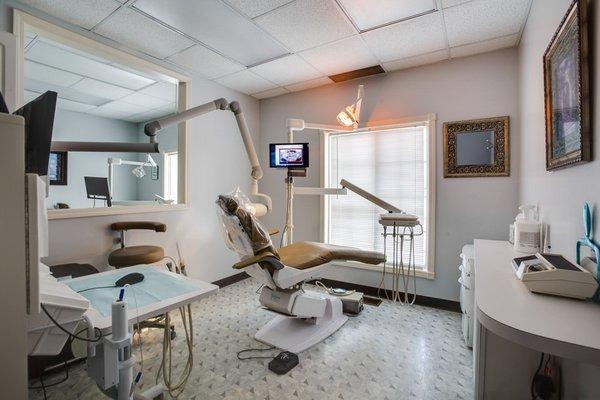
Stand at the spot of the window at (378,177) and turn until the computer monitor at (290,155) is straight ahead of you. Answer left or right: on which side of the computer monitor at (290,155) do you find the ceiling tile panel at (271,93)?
right

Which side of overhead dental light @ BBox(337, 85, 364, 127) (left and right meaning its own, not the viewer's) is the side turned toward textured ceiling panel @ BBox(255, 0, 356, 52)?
front

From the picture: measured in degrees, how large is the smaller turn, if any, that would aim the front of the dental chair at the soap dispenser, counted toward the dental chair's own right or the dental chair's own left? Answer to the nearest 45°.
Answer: approximately 45° to the dental chair's own right

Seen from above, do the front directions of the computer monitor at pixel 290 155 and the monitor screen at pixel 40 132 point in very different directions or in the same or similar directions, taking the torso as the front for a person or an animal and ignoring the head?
very different directions

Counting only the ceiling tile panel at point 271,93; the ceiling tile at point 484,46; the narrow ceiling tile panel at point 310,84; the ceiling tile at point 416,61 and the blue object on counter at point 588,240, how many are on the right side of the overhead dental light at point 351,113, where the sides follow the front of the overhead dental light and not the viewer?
2

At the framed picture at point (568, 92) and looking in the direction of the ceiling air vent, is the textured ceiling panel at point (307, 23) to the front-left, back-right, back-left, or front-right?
front-left

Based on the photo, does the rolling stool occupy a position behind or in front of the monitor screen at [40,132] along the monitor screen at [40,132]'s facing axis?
in front

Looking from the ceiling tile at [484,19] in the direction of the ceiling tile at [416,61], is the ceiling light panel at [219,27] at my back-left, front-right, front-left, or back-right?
front-left

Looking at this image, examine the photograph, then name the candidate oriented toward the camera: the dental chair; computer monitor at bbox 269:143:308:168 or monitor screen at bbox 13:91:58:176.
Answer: the computer monitor

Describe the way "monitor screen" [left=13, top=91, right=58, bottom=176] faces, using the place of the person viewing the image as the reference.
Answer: facing away from the viewer and to the right of the viewer

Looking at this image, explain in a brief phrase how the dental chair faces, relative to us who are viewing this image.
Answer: facing away from the viewer and to the right of the viewer

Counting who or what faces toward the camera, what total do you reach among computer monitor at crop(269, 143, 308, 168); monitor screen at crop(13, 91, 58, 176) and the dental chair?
1

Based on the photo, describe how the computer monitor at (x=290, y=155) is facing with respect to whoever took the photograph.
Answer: facing the viewer
